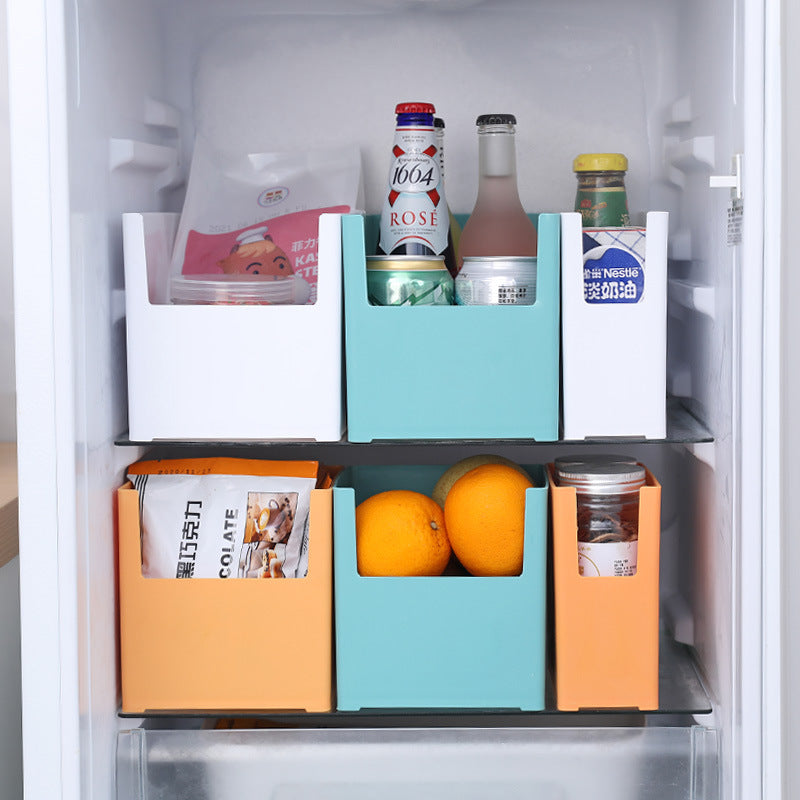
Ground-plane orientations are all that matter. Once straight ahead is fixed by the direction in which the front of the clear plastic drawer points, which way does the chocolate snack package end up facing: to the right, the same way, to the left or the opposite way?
the same way

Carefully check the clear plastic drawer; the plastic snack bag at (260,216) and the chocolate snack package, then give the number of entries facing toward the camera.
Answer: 3

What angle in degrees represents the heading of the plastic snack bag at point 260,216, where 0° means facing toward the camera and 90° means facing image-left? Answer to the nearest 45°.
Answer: approximately 0°

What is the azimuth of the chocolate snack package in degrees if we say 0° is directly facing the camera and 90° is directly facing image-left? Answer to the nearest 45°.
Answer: approximately 0°

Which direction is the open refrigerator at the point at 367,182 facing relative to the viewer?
toward the camera

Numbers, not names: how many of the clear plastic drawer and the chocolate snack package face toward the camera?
2

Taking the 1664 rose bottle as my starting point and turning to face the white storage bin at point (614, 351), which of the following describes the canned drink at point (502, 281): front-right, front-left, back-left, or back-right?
front-right

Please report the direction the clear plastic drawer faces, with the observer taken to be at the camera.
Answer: facing the viewer

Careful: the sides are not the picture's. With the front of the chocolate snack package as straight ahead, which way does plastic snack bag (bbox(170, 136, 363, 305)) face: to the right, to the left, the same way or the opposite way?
the same way
